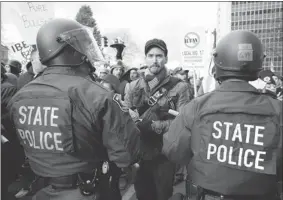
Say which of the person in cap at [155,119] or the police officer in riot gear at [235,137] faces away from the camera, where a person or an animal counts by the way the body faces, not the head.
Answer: the police officer in riot gear

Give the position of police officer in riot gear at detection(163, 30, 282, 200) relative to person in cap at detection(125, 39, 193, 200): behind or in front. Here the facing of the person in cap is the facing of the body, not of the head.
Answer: in front

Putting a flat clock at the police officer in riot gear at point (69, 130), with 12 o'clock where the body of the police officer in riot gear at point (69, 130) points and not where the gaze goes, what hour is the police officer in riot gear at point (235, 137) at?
the police officer in riot gear at point (235, 137) is roughly at 2 o'clock from the police officer in riot gear at point (69, 130).

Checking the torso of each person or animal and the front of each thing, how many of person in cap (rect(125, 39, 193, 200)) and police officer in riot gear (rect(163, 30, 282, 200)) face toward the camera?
1

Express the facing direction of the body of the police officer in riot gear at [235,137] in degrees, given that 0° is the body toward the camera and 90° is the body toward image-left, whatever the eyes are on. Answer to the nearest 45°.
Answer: approximately 180°

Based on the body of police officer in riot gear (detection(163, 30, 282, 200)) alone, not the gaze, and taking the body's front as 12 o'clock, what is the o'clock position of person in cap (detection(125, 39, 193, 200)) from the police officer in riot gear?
The person in cap is roughly at 11 o'clock from the police officer in riot gear.

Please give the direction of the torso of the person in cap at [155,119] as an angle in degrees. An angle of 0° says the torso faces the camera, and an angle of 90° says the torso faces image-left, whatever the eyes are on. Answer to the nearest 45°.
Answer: approximately 0°

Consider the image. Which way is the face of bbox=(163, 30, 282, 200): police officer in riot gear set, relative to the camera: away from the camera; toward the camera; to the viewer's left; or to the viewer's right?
away from the camera

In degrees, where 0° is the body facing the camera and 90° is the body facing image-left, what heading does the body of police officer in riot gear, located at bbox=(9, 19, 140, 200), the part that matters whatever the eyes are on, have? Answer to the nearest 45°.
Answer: approximately 225°

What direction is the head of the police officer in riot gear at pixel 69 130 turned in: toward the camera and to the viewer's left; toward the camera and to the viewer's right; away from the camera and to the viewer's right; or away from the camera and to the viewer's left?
away from the camera and to the viewer's right
